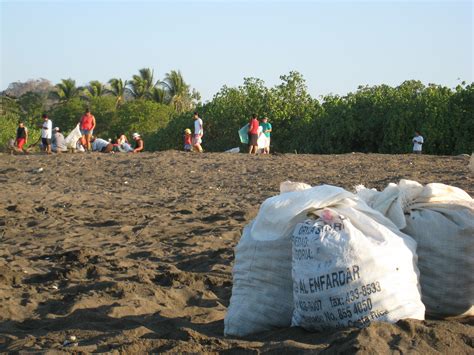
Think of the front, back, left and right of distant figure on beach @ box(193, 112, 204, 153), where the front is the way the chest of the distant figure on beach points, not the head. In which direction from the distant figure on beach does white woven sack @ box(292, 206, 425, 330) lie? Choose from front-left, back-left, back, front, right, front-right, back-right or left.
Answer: left

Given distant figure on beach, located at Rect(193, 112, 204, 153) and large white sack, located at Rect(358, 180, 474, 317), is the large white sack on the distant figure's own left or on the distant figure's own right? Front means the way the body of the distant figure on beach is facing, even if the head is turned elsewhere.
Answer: on the distant figure's own left
